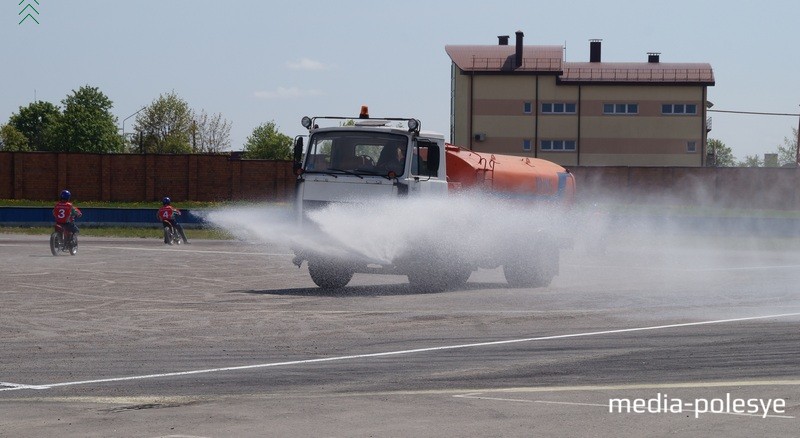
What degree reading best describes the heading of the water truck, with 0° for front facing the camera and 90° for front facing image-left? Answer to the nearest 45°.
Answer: approximately 45°

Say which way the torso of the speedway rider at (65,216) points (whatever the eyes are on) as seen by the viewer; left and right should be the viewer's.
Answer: facing away from the viewer and to the right of the viewer

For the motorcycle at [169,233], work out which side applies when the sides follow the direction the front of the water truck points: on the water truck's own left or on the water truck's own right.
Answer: on the water truck's own right

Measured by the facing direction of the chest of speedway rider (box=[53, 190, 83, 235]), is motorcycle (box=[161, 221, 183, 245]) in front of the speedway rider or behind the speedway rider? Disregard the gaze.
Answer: in front

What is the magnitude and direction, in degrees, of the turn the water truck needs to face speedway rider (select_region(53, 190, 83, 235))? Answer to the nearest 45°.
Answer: approximately 90° to its right

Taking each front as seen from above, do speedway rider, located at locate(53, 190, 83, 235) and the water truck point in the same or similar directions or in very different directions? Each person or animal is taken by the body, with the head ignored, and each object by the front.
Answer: very different directions
